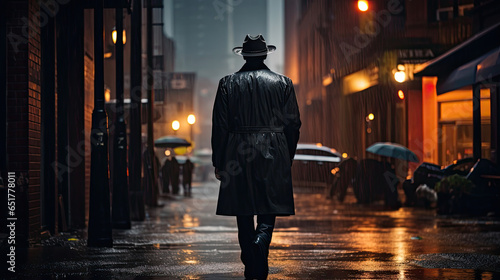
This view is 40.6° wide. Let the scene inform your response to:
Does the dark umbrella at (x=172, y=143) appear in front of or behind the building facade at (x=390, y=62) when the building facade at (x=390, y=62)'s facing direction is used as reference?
in front

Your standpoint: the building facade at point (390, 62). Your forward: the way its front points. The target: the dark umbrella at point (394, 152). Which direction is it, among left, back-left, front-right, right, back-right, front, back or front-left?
front-left

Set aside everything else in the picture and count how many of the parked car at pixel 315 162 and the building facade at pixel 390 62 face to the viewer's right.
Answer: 0

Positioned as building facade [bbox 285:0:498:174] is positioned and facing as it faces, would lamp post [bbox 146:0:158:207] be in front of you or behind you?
in front

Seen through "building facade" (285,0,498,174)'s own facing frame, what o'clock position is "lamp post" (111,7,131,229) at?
The lamp post is roughly at 11 o'clock from the building facade.

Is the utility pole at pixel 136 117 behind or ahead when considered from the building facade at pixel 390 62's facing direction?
ahead

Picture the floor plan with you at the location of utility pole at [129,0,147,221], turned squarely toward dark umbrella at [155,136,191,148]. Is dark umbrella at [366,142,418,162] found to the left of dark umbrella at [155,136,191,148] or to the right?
right

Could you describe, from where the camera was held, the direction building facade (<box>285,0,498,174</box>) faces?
facing the viewer and to the left of the viewer

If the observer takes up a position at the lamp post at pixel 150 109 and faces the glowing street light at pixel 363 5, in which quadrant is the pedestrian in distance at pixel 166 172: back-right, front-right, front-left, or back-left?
front-left

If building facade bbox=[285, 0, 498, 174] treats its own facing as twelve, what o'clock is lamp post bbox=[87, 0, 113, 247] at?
The lamp post is roughly at 11 o'clock from the building facade.

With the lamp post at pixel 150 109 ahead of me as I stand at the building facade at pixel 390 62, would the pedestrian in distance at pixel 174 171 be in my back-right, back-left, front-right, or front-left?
front-right
